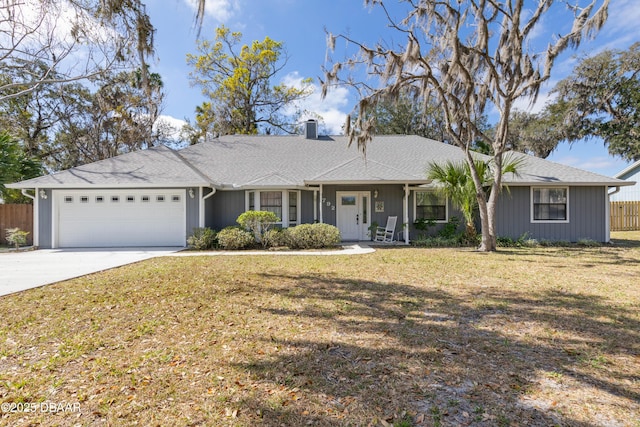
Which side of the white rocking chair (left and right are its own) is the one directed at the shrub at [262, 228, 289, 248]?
front

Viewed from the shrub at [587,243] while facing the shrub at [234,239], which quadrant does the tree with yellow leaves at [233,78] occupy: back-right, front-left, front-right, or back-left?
front-right

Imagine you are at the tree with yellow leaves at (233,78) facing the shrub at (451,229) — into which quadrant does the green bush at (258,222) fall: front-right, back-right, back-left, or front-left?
front-right

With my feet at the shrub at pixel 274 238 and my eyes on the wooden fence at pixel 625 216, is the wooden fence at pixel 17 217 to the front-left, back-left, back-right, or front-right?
back-left

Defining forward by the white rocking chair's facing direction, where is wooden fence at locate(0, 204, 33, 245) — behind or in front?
in front

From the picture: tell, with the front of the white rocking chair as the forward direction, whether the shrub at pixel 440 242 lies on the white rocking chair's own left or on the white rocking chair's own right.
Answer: on the white rocking chair's own left

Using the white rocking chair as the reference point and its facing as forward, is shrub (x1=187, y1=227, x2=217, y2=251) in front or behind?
in front

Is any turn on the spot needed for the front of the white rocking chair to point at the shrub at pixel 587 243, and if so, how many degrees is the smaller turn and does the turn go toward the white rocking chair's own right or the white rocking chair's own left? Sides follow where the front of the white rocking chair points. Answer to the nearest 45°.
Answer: approximately 135° to the white rocking chair's own left

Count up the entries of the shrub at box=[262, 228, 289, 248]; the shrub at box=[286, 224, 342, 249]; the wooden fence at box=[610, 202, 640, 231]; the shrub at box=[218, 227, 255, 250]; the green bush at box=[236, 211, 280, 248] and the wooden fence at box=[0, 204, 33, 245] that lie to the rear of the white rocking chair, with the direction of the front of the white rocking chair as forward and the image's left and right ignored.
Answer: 1

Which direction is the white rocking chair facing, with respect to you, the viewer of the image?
facing the viewer and to the left of the viewer
